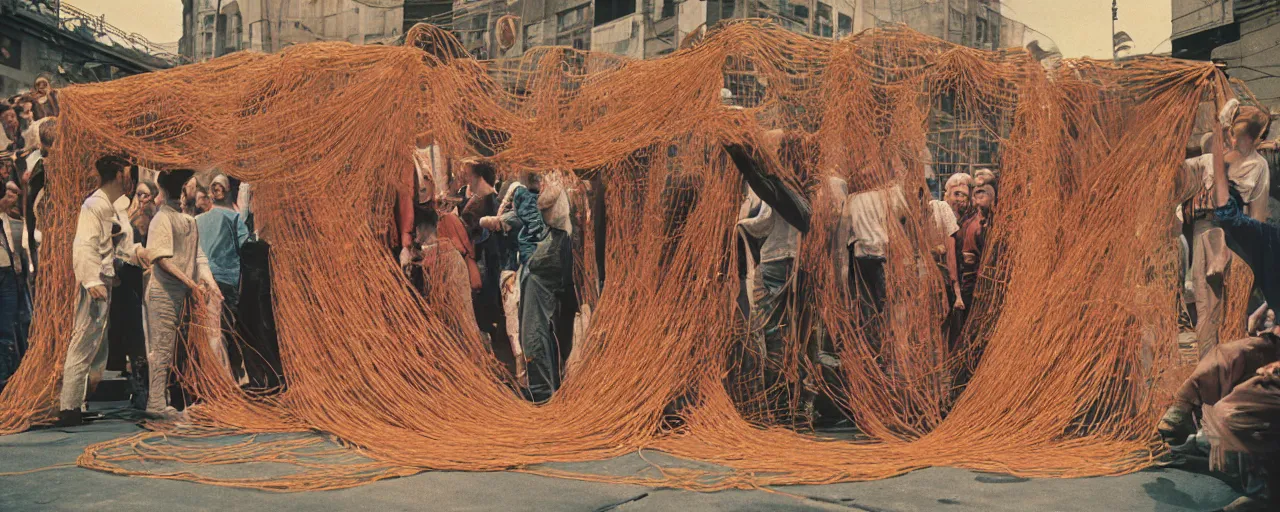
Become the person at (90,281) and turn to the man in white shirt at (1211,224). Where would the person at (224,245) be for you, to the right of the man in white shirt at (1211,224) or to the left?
left

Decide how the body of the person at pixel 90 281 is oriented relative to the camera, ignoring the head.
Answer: to the viewer's right

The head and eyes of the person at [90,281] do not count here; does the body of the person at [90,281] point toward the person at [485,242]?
yes
